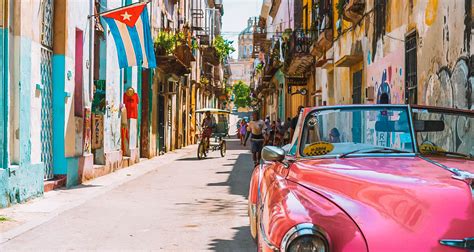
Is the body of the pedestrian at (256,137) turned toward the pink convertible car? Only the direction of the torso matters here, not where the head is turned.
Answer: yes

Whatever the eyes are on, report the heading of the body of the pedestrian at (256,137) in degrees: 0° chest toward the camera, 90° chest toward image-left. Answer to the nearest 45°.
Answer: approximately 0°

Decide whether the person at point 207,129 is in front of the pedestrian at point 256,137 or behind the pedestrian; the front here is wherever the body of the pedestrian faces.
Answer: behind
